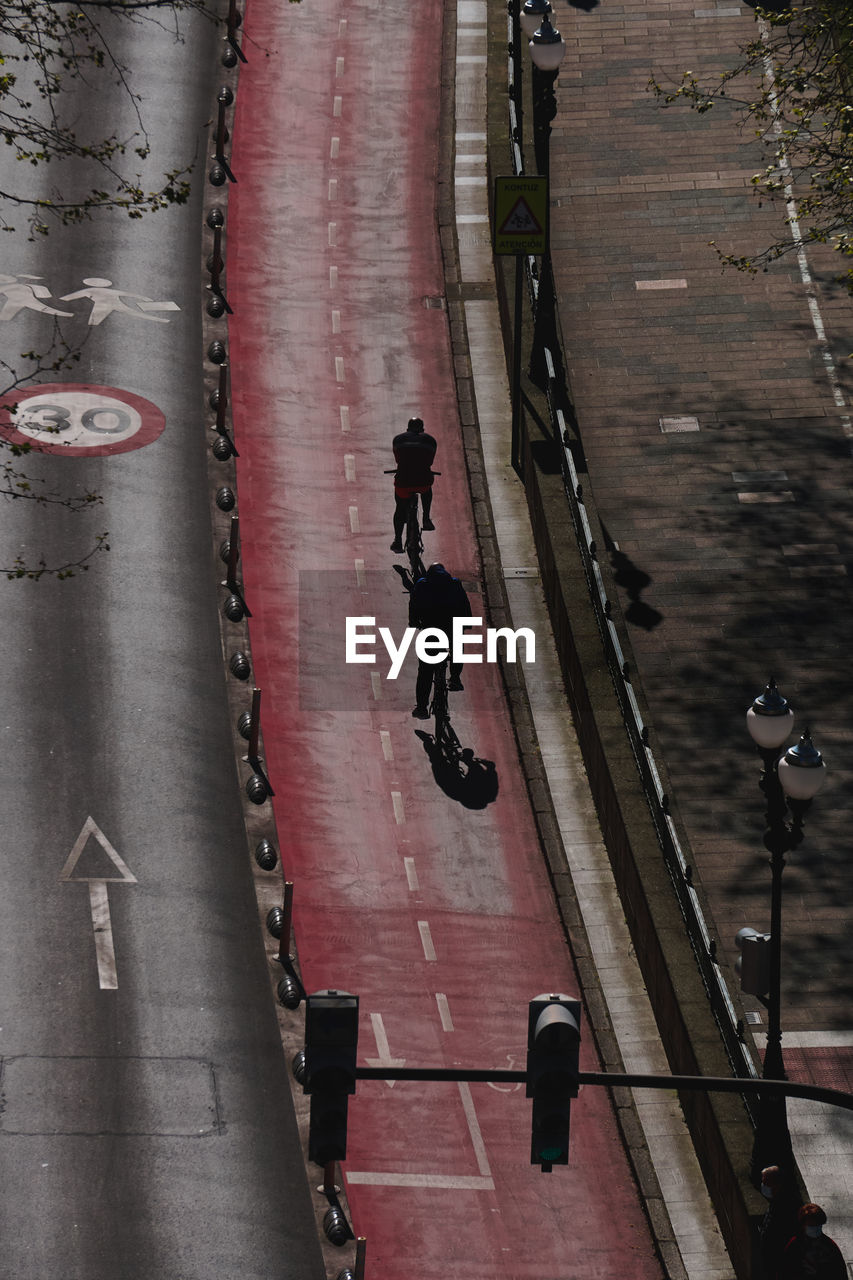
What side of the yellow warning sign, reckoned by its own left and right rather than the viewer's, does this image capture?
front

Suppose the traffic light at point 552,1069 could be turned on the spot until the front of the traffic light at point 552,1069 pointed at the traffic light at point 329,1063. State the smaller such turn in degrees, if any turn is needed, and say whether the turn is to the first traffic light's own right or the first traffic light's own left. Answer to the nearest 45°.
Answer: approximately 90° to the first traffic light's own right

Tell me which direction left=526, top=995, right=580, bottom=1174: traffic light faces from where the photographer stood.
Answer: facing the viewer

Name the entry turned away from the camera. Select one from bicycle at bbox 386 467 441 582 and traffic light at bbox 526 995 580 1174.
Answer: the bicycle

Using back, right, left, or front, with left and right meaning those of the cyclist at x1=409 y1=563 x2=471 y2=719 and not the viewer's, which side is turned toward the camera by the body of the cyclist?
back

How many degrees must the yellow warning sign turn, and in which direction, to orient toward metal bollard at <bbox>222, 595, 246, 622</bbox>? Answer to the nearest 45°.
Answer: approximately 90° to its right

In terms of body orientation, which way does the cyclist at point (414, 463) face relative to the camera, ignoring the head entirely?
away from the camera

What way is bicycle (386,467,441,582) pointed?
away from the camera

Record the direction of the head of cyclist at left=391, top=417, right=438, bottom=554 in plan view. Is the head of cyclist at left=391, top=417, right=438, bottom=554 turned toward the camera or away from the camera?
away from the camera

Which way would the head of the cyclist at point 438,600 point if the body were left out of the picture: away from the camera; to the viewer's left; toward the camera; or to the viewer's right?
away from the camera

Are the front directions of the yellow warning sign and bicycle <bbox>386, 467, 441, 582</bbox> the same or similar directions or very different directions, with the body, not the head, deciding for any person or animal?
very different directions
